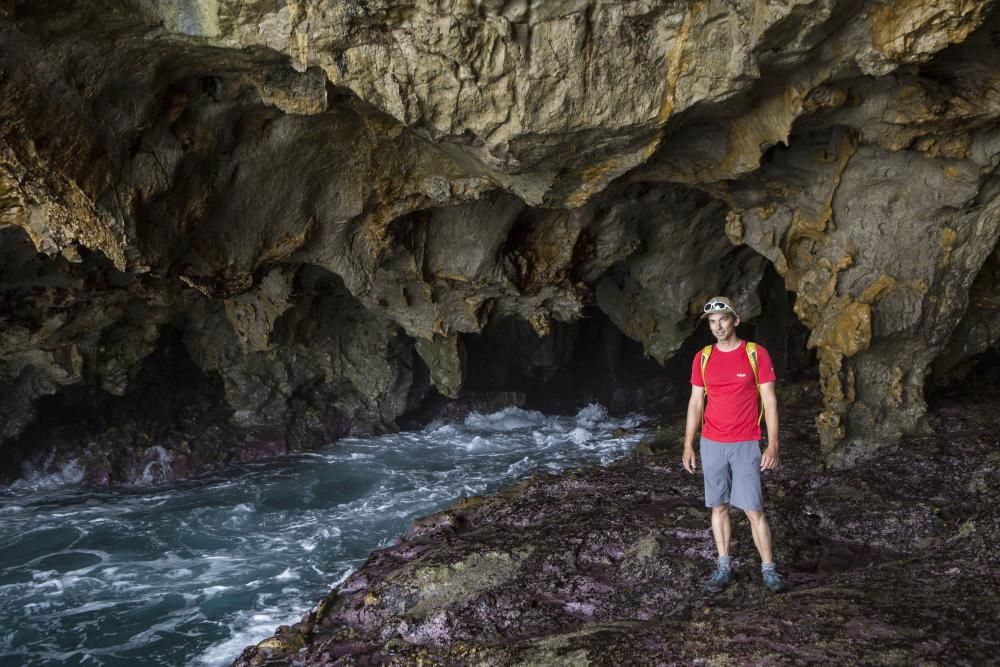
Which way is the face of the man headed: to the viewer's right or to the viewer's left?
to the viewer's left

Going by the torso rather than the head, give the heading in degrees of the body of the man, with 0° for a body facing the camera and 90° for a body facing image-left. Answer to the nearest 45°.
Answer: approximately 0°
